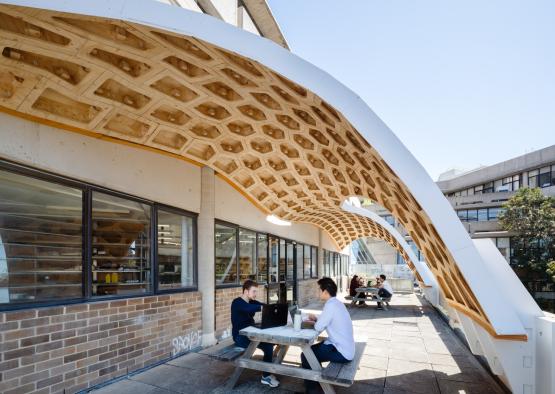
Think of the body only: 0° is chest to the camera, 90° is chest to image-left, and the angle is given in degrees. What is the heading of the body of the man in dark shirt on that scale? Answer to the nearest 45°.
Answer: approximately 270°

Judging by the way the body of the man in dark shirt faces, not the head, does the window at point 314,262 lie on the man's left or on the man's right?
on the man's left

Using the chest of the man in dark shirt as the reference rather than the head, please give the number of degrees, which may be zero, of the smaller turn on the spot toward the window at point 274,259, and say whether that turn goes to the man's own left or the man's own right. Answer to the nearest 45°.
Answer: approximately 90° to the man's own left

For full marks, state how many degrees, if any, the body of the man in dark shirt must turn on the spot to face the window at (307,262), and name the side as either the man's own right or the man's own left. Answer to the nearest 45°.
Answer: approximately 90° to the man's own left

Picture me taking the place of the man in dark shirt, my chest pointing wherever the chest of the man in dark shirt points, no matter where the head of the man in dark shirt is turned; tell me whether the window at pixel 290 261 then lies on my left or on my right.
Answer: on my left
